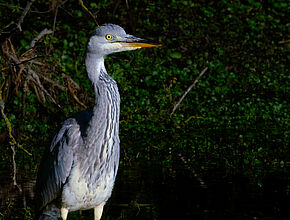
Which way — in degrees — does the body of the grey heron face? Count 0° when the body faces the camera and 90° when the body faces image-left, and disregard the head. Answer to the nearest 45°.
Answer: approximately 315°
